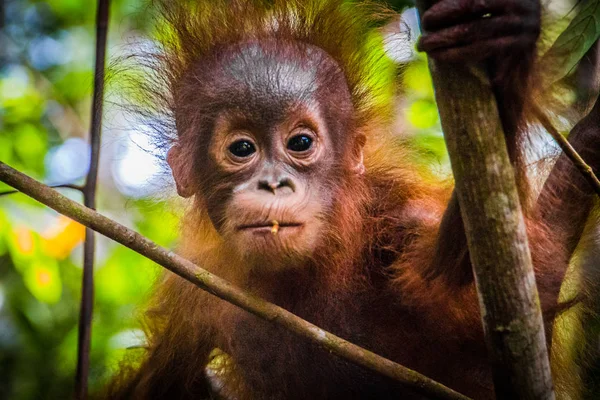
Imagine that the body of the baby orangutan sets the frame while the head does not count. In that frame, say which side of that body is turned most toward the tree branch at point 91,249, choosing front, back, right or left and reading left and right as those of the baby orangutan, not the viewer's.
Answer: right

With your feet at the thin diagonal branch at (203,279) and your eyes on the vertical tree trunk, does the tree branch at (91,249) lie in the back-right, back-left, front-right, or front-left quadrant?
back-left

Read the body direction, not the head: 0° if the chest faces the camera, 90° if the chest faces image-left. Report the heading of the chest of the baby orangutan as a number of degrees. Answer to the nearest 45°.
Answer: approximately 0°
